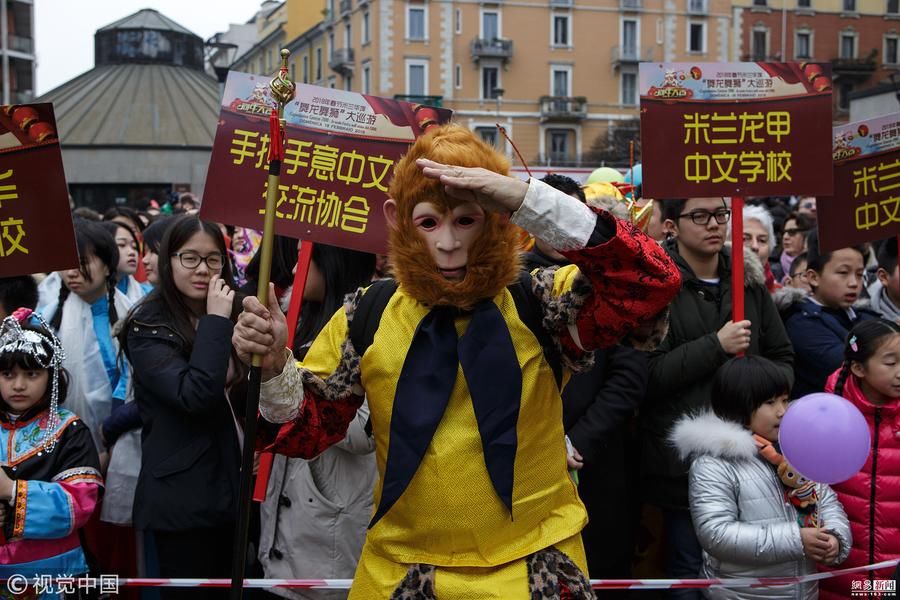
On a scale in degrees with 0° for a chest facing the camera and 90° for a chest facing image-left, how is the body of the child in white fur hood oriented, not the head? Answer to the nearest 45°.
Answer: approximately 315°

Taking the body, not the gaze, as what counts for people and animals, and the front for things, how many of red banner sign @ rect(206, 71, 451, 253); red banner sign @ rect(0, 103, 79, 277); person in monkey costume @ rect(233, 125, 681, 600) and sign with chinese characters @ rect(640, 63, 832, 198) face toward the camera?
4

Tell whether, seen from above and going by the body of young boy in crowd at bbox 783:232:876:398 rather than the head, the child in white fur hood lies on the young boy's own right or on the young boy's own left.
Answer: on the young boy's own right

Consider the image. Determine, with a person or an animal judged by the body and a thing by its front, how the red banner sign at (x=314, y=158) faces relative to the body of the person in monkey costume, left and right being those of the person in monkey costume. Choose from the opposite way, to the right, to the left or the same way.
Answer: the same way

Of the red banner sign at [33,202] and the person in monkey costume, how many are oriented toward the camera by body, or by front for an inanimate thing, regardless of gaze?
2

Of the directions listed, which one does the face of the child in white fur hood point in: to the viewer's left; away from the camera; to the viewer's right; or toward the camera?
to the viewer's right

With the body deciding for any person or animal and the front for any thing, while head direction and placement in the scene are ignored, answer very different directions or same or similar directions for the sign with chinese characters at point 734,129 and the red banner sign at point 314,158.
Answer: same or similar directions

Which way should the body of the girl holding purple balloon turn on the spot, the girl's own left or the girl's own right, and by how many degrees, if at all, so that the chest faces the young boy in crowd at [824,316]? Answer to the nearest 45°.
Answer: approximately 135° to the girl's own left

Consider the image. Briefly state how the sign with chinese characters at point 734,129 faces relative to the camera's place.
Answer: facing the viewer

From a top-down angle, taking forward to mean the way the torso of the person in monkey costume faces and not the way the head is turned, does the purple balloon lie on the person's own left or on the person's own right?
on the person's own left

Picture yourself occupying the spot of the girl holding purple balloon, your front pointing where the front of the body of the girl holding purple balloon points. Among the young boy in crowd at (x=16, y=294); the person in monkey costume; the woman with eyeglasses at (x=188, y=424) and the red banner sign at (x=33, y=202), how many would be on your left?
0

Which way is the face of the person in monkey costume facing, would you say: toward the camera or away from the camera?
toward the camera

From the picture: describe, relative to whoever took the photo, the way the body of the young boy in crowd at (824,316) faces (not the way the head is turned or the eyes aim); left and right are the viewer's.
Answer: facing the viewer and to the right of the viewer

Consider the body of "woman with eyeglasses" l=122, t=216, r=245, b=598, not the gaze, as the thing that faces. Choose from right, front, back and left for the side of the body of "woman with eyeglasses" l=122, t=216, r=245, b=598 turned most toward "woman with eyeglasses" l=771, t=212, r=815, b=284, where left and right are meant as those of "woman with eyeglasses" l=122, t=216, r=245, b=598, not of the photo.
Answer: left

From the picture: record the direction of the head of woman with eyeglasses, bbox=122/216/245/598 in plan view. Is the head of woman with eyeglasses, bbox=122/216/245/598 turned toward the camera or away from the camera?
toward the camera

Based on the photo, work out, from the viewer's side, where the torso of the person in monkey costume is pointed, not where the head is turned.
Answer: toward the camera
